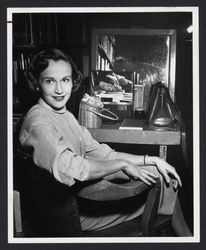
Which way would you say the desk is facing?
toward the camera
